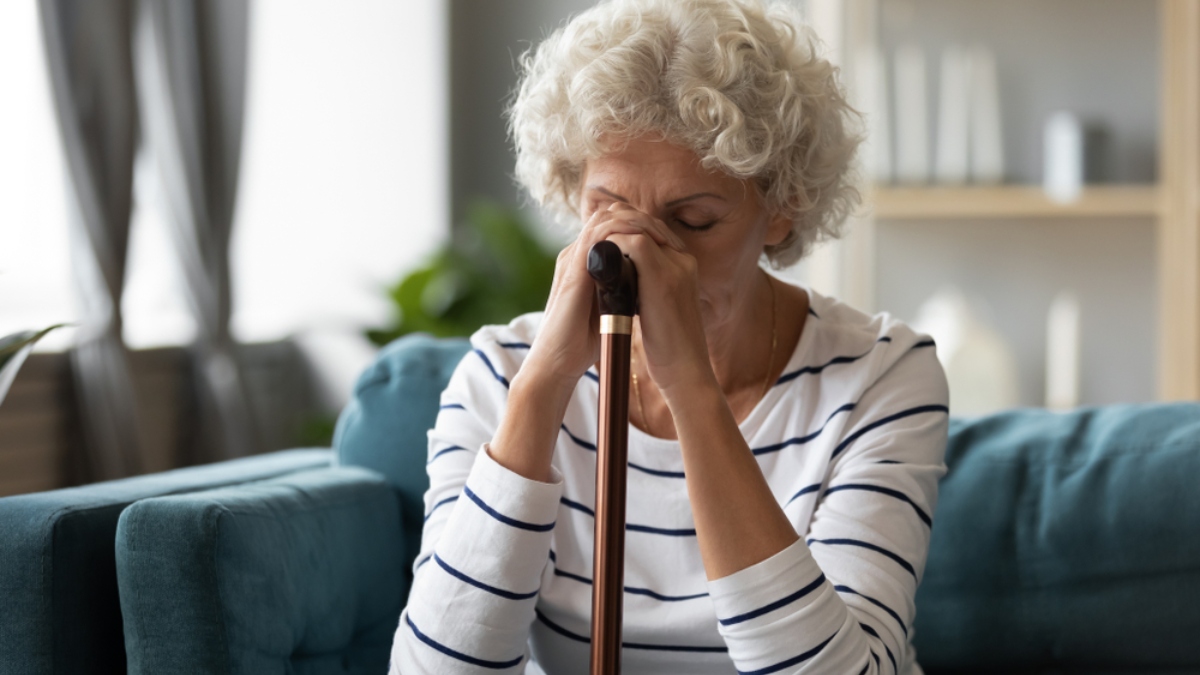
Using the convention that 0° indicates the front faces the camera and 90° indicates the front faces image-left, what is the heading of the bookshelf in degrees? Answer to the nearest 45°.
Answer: approximately 0°

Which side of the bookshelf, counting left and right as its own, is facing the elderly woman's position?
front

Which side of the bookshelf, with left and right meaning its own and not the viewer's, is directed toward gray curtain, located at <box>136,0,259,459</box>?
right

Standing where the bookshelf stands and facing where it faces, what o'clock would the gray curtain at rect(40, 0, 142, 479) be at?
The gray curtain is roughly at 2 o'clock from the bookshelf.

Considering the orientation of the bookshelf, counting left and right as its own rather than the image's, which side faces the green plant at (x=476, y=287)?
right

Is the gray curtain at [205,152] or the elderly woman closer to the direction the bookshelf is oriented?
the elderly woman
